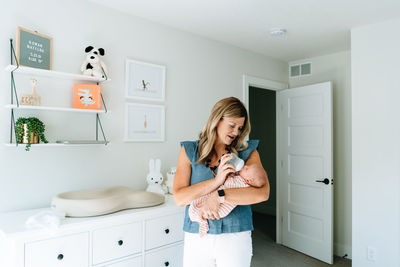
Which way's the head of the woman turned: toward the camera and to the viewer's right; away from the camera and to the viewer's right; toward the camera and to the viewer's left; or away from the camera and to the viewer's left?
toward the camera and to the viewer's right

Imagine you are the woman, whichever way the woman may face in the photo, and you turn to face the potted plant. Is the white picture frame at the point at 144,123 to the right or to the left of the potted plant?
right

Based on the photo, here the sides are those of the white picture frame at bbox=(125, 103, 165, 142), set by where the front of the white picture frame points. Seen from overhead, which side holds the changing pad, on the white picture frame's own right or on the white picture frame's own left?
on the white picture frame's own right

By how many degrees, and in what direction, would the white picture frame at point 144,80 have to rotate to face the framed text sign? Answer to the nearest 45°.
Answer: approximately 90° to its right

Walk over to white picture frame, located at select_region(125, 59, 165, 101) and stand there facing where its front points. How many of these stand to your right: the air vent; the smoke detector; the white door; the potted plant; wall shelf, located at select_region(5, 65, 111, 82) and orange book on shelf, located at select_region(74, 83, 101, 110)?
3

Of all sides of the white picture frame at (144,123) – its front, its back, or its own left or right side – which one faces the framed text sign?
right

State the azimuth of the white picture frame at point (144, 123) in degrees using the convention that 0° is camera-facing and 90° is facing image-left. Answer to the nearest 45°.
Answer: approximately 315°
